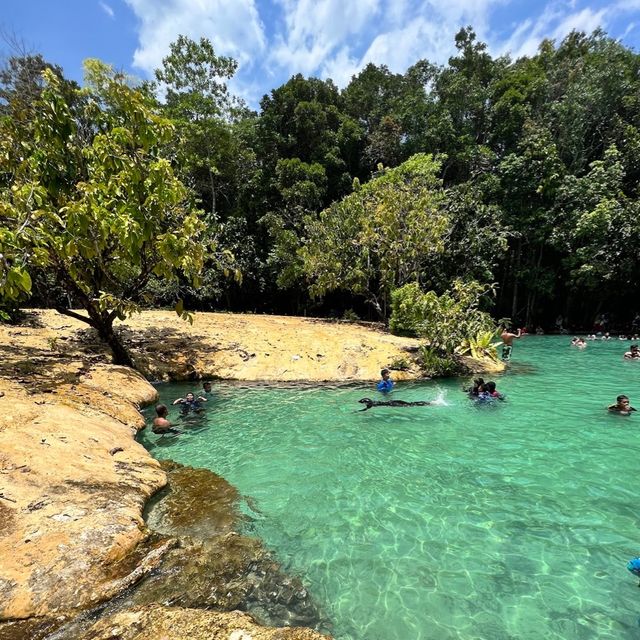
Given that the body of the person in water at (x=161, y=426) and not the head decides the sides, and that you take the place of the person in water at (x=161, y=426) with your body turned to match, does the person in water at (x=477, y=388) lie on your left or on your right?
on your right

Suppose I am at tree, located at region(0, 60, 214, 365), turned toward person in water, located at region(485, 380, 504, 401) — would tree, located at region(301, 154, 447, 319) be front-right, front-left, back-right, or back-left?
front-left

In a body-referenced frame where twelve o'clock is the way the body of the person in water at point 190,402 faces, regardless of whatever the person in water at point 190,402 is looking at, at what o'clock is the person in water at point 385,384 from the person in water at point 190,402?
the person in water at point 385,384 is roughly at 9 o'clock from the person in water at point 190,402.

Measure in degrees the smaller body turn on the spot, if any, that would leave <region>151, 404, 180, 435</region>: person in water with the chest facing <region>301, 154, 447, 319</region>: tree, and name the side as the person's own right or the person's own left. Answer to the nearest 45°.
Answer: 0° — they already face it

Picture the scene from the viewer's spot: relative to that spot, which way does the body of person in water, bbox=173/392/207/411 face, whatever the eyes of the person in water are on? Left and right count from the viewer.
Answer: facing the viewer

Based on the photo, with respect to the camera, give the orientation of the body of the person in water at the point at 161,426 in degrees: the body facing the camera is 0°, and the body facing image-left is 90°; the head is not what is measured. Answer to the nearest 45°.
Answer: approximately 225°

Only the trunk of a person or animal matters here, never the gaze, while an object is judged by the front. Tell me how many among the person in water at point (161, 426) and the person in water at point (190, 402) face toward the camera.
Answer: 1

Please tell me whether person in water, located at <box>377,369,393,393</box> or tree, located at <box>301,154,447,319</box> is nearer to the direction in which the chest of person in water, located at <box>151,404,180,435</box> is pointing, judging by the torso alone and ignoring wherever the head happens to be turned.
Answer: the tree

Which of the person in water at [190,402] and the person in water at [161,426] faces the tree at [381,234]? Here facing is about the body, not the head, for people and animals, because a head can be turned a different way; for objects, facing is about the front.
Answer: the person in water at [161,426]

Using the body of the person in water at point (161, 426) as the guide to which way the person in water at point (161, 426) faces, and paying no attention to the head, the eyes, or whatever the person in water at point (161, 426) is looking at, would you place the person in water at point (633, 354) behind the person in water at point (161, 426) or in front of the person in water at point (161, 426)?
in front

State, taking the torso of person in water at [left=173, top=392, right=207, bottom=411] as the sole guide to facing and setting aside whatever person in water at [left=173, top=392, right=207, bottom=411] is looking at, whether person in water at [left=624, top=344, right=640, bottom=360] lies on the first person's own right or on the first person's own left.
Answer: on the first person's own left

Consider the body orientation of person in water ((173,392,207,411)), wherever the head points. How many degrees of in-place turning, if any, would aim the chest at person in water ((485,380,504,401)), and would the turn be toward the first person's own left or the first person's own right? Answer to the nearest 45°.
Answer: approximately 90° to the first person's own left

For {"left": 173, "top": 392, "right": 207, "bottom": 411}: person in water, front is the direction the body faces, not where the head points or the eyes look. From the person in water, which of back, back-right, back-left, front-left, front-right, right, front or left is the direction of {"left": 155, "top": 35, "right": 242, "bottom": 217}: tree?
back

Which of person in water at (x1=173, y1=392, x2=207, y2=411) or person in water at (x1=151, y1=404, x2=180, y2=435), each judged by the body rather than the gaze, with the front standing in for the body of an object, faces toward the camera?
person in water at (x1=173, y1=392, x2=207, y2=411)
